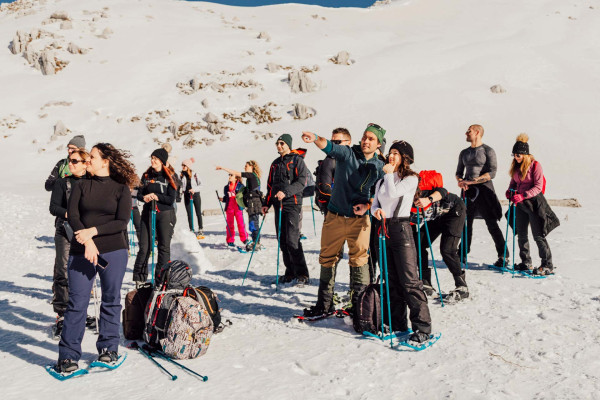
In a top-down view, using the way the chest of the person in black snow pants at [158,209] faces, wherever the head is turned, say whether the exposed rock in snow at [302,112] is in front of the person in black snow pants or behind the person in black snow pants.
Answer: behind
